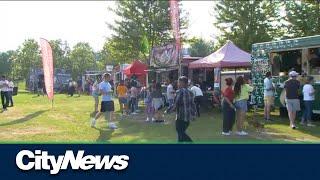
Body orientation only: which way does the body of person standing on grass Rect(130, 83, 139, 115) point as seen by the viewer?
away from the camera

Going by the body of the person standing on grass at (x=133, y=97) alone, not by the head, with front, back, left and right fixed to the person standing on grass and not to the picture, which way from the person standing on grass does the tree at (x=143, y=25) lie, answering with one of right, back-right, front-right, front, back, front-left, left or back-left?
front

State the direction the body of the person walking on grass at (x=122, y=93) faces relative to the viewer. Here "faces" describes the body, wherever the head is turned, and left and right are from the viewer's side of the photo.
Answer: facing away from the viewer

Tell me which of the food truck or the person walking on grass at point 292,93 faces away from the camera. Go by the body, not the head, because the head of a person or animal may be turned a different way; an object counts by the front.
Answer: the person walking on grass

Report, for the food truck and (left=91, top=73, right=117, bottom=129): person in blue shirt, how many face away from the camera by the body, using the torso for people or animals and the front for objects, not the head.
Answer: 0

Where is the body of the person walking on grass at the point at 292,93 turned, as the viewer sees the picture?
away from the camera

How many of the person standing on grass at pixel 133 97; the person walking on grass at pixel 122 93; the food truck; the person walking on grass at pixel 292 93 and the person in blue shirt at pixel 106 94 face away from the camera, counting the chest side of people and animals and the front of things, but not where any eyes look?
3

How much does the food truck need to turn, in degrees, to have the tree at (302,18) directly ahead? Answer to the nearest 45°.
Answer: approximately 135° to its left

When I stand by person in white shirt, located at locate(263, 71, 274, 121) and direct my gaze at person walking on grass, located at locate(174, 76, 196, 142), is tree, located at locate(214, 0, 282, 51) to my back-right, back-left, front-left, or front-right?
back-right
